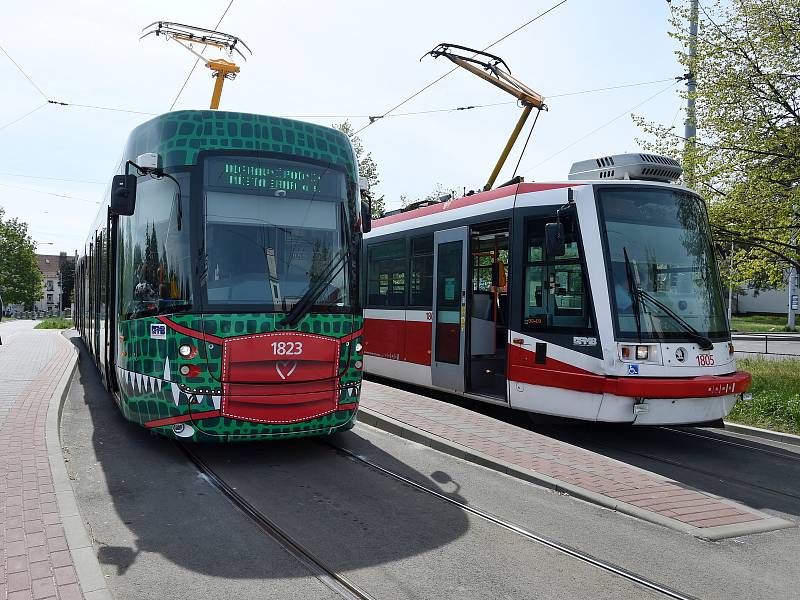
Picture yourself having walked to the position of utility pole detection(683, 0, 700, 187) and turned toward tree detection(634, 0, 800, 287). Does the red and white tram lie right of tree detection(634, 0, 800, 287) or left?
right

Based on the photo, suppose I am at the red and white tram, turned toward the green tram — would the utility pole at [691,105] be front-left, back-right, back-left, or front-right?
back-right

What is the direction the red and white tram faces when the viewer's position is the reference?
facing the viewer and to the right of the viewer

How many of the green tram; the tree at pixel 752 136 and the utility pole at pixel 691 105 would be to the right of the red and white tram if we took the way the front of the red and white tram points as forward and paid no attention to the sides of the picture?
1

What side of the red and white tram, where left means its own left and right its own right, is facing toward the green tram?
right

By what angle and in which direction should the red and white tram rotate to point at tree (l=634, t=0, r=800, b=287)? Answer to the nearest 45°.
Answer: approximately 90° to its left

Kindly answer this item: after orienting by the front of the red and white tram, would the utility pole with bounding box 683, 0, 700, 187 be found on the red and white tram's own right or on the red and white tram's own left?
on the red and white tram's own left
